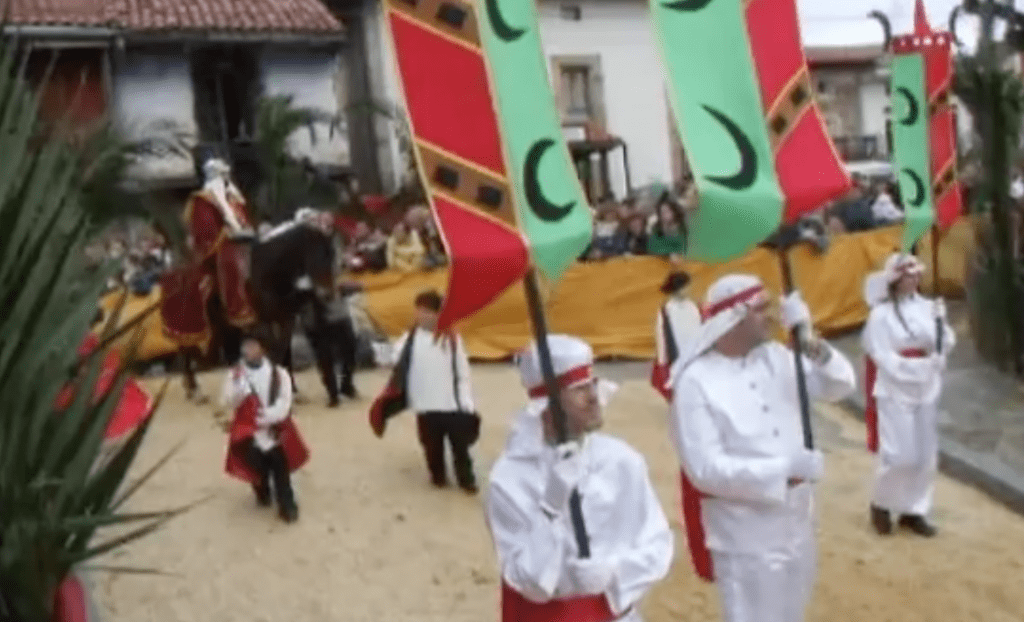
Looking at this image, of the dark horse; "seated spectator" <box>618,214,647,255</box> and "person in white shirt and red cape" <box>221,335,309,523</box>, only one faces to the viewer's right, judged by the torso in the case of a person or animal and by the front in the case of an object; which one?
the dark horse

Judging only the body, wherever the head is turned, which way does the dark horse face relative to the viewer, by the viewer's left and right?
facing to the right of the viewer

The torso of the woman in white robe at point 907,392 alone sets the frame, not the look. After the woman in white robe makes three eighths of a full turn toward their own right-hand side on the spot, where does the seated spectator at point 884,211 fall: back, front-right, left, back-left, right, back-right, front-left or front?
right

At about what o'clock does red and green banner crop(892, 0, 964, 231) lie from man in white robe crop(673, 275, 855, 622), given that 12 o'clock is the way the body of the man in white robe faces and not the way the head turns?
The red and green banner is roughly at 8 o'clock from the man in white robe.
